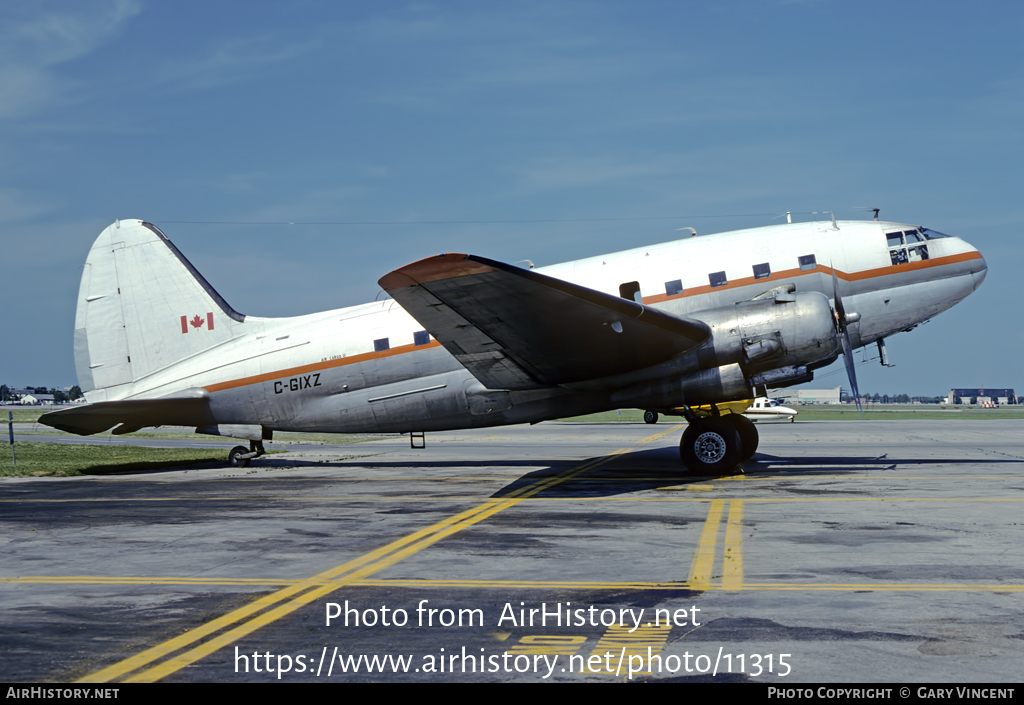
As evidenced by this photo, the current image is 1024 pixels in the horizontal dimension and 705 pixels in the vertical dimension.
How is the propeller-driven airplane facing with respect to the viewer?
to the viewer's right
